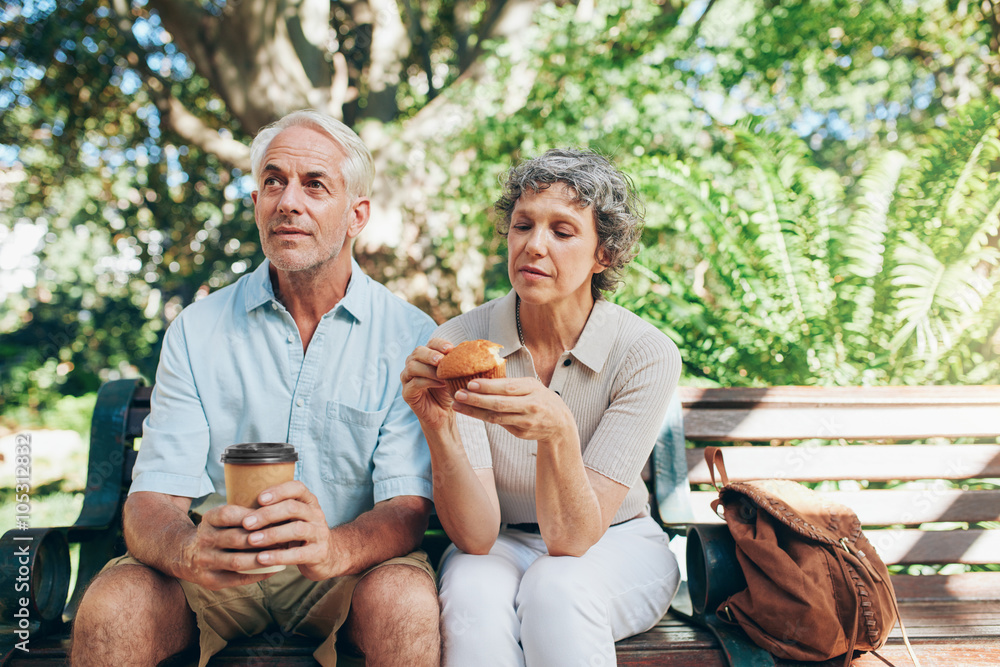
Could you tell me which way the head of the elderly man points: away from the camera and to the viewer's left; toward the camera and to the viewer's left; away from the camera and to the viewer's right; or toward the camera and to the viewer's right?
toward the camera and to the viewer's left

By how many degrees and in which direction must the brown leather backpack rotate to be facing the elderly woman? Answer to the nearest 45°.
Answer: approximately 135° to its right

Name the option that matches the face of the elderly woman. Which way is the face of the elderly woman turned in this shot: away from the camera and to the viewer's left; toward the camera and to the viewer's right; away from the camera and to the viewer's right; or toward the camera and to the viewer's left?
toward the camera and to the viewer's left

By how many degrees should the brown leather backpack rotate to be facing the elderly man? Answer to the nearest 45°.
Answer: approximately 135° to its right

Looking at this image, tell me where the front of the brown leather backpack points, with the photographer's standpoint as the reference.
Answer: facing the viewer and to the right of the viewer

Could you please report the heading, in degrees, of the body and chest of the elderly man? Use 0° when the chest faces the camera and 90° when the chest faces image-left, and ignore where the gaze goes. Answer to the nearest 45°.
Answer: approximately 0°
